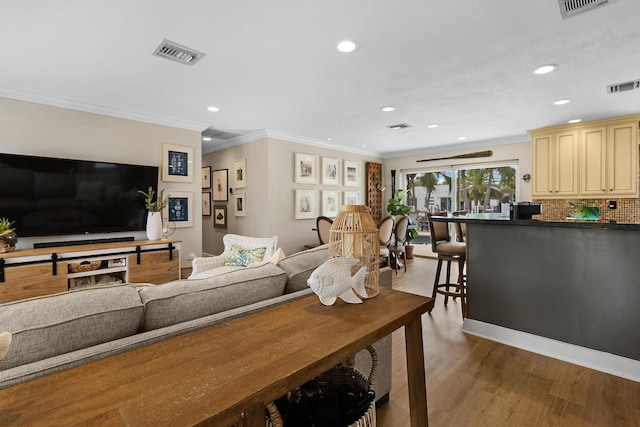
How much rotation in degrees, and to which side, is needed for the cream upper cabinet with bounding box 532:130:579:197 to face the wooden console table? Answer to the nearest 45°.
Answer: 0° — it already faces it

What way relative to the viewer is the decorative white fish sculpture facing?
to the viewer's left

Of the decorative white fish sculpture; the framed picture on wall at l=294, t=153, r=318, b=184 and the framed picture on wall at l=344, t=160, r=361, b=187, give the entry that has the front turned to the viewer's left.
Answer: the decorative white fish sculpture

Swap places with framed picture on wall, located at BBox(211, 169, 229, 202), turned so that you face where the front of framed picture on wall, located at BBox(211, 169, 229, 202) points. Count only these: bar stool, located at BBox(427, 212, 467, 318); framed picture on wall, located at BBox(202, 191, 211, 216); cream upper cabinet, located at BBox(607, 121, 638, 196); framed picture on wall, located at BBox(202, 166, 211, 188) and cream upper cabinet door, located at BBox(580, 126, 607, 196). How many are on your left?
3

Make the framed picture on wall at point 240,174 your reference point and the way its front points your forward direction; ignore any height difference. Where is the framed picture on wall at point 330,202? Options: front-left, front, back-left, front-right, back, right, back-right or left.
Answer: back-left

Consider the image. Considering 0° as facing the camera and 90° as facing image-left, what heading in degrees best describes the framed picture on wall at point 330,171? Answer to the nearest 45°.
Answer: approximately 315°

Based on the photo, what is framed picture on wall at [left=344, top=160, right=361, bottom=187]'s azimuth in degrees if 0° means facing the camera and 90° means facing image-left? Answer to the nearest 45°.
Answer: approximately 315°
